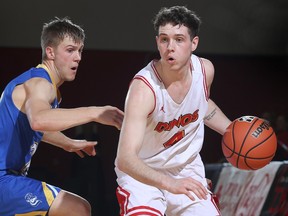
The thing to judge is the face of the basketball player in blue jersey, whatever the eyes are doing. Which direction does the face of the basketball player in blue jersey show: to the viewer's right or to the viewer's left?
to the viewer's right

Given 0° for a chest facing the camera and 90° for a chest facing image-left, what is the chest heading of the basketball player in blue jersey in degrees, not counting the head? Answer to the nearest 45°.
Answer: approximately 270°
